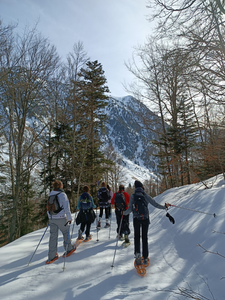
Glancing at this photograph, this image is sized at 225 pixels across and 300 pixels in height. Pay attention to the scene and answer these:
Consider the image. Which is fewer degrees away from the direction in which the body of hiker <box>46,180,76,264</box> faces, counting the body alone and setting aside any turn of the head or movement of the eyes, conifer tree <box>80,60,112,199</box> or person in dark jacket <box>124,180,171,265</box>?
the conifer tree

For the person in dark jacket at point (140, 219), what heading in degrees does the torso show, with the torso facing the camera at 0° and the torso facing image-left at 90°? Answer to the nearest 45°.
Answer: approximately 180°

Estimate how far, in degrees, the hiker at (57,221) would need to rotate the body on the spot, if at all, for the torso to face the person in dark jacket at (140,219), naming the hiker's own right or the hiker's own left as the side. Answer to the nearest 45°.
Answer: approximately 90° to the hiker's own right

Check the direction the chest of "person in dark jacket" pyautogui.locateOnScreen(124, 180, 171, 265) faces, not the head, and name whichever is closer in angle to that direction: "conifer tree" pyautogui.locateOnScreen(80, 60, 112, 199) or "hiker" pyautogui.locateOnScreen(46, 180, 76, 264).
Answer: the conifer tree

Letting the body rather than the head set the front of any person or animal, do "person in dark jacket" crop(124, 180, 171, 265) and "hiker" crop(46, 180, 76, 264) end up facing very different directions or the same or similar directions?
same or similar directions

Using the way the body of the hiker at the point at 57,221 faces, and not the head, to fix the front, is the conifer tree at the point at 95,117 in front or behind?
in front

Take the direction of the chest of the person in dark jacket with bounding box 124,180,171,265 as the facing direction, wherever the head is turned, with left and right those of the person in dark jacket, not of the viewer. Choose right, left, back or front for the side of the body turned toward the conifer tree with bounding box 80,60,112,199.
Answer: front

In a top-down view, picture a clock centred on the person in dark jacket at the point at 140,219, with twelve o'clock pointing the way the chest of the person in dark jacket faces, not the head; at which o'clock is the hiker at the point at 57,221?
The hiker is roughly at 9 o'clock from the person in dark jacket.

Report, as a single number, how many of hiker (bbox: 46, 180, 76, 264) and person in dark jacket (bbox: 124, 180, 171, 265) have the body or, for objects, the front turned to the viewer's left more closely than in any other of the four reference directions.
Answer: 0

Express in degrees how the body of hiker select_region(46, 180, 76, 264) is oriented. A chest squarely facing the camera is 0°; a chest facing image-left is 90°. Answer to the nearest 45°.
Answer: approximately 225°
